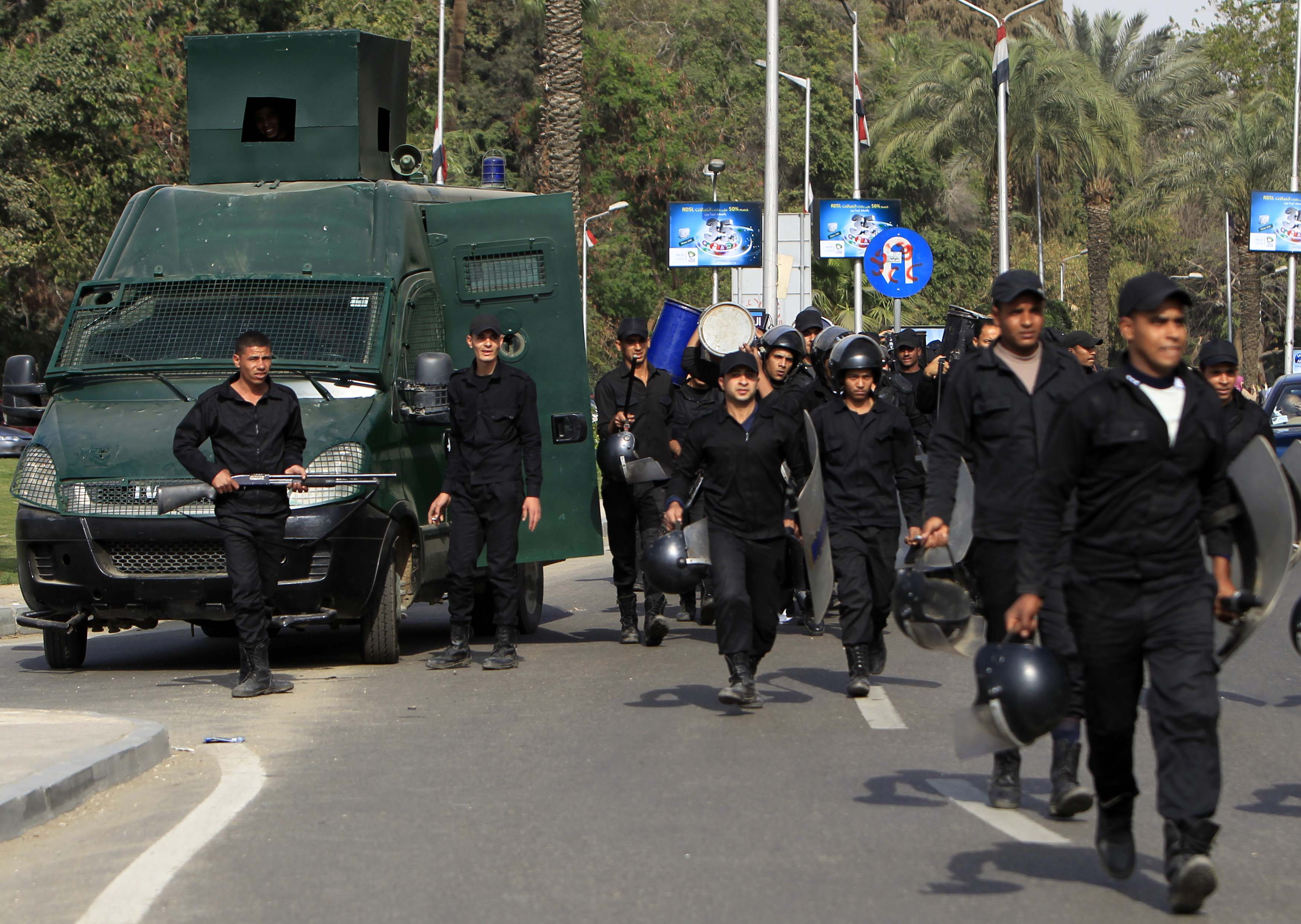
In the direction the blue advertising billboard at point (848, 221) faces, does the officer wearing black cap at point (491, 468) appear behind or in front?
in front

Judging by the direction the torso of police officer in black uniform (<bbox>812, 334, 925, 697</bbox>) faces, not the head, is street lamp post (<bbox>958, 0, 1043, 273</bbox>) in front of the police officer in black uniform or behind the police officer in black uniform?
behind

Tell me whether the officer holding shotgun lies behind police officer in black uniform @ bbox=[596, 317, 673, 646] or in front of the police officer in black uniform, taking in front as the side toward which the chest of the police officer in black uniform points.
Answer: in front

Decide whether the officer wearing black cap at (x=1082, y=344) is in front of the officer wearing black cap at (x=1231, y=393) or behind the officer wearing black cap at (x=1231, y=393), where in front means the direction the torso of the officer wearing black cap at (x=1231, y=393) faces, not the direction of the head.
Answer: behind

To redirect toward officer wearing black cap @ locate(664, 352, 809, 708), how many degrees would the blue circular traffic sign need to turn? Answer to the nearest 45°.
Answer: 0° — it already faces them

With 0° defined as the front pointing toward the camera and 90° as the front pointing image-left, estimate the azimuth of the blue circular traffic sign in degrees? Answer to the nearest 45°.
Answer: approximately 0°

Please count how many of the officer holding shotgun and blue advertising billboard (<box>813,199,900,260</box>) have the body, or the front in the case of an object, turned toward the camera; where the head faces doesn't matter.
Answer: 2

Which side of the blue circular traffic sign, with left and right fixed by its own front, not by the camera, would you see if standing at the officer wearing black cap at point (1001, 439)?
front

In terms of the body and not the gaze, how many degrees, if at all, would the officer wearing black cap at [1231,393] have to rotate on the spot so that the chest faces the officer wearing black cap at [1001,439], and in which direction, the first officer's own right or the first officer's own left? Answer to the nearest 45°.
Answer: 0° — they already face them

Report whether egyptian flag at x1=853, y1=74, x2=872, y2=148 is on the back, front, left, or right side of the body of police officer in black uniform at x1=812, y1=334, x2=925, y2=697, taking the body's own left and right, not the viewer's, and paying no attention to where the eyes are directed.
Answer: back

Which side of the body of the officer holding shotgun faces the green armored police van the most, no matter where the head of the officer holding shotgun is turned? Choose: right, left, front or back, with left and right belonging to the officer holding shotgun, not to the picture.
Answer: back

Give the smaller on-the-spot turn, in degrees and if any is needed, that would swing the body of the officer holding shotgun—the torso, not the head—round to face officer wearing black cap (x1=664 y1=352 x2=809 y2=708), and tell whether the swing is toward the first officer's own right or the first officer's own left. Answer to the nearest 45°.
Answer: approximately 45° to the first officer's own left

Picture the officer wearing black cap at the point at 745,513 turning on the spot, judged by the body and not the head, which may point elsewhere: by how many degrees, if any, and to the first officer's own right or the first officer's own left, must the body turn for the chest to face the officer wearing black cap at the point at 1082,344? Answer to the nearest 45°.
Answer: approximately 135° to the first officer's own left

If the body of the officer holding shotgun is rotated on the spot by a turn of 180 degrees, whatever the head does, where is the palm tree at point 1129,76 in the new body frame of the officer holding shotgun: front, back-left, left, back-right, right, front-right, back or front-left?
front-right

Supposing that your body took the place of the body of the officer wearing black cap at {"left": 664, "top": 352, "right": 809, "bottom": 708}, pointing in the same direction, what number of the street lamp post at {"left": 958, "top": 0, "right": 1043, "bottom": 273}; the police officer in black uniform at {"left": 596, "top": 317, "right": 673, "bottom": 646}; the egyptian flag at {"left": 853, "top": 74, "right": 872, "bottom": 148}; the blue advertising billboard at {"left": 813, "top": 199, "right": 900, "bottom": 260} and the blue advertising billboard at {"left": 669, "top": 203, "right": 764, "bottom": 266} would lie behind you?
5
